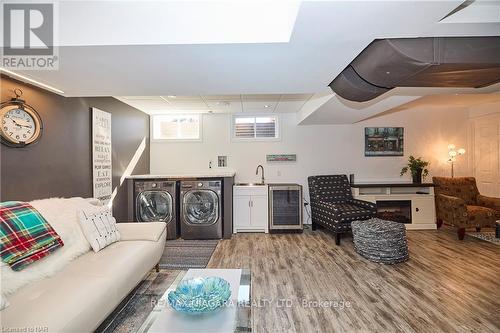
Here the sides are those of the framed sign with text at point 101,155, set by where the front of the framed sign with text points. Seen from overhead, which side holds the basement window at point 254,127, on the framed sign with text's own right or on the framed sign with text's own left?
on the framed sign with text's own left

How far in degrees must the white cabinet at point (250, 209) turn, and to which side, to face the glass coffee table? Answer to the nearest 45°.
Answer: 0° — it already faces it

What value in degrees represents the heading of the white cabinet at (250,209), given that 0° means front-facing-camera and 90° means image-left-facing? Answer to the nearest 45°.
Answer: approximately 0°

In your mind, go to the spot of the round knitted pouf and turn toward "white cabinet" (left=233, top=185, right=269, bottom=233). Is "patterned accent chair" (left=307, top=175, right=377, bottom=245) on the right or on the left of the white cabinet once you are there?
right
